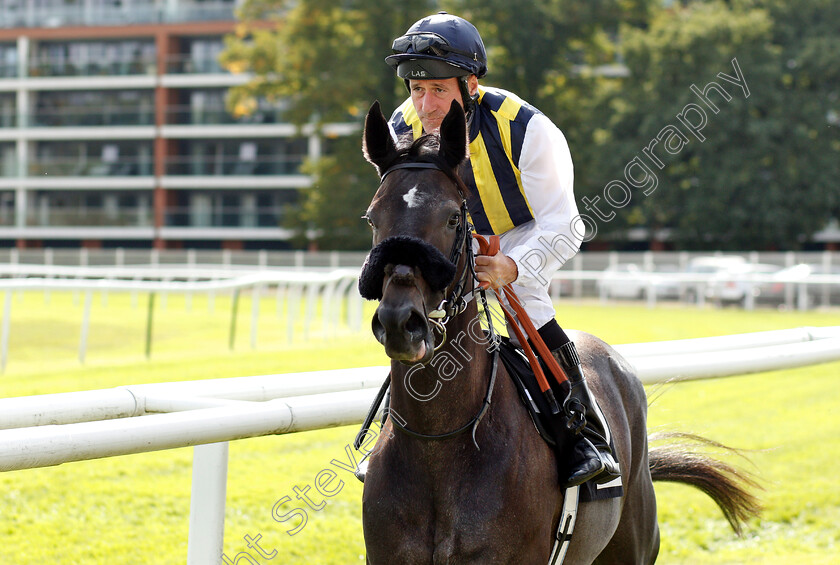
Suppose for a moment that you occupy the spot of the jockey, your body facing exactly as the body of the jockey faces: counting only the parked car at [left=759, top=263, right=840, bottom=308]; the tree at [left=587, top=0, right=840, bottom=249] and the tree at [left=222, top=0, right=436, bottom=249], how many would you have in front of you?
0

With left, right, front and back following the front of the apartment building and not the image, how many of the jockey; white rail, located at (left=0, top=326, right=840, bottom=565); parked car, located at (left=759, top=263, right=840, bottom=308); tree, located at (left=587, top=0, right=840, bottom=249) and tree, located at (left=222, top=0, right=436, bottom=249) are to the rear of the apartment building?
0

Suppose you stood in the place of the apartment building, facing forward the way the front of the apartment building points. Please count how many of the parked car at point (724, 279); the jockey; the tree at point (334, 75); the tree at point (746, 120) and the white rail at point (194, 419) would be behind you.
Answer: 0

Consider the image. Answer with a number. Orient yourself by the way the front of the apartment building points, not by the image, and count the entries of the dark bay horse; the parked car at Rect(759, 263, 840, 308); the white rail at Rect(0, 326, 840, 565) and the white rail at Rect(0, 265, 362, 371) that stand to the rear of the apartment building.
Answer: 0

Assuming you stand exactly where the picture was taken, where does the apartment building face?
facing the viewer

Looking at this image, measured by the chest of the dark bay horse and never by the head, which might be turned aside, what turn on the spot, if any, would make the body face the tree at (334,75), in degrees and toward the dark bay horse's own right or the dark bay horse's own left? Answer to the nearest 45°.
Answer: approximately 135° to the dark bay horse's own right

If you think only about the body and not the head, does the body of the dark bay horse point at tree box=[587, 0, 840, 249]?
no

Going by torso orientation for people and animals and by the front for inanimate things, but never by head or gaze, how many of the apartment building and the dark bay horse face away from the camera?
0

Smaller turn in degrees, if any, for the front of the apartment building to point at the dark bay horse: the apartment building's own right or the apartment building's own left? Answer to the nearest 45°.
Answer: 0° — it already faces it

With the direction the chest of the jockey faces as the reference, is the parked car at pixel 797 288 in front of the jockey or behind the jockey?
behind

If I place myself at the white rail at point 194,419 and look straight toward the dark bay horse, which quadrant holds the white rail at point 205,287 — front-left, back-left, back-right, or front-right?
back-left

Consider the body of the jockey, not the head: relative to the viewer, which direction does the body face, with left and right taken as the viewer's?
facing the viewer and to the left of the viewer

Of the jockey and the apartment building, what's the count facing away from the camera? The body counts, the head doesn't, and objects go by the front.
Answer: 0

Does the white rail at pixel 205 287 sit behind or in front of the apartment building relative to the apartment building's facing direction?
in front

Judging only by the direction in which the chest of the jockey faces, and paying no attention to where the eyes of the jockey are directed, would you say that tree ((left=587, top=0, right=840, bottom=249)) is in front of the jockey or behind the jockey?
behind

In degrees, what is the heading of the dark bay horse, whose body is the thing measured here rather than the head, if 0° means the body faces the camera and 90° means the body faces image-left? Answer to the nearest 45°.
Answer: approximately 45°

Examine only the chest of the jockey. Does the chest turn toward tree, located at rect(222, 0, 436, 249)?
no

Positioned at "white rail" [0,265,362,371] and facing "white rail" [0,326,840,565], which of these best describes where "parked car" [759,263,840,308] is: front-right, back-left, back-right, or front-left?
back-left

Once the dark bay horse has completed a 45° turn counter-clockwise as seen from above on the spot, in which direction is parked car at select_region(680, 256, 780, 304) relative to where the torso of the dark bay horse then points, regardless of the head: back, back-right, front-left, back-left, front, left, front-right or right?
back
